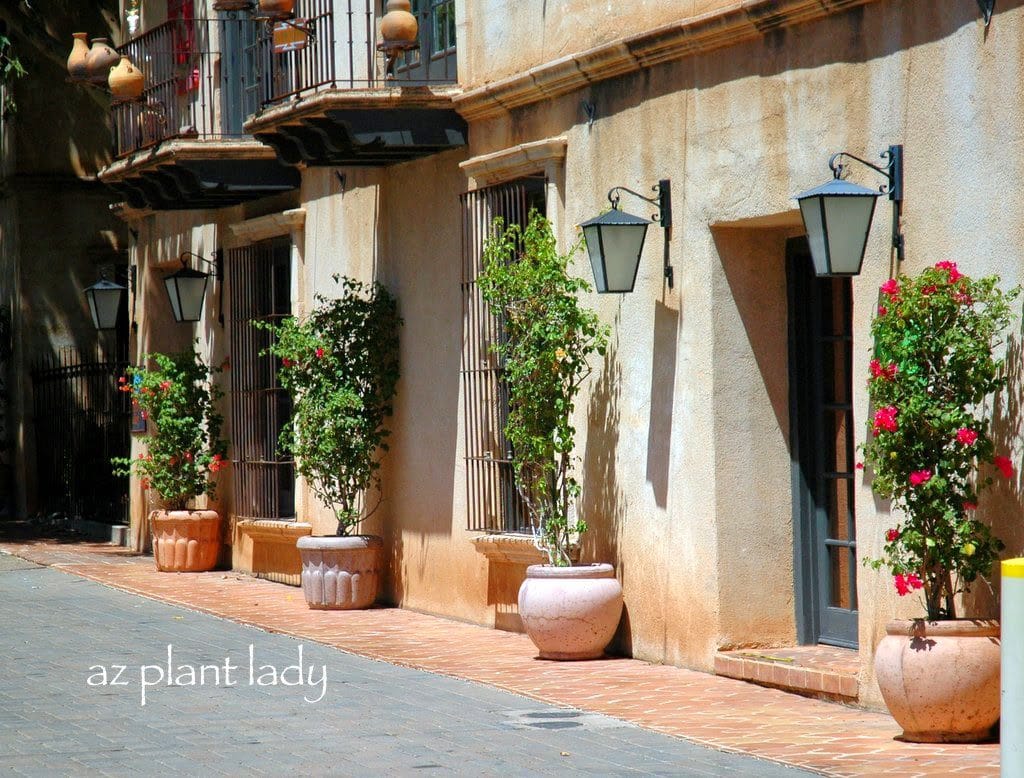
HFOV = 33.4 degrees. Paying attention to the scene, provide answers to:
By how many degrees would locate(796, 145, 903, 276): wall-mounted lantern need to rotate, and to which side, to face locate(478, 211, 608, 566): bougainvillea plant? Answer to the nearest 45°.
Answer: approximately 90° to its right

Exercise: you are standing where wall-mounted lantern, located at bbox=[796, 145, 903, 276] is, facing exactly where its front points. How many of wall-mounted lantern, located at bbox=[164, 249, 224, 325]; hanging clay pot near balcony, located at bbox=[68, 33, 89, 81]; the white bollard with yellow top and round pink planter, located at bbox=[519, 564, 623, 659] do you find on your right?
3

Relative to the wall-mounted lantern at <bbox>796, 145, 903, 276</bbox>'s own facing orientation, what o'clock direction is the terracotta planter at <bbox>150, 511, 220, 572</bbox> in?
The terracotta planter is roughly at 3 o'clock from the wall-mounted lantern.

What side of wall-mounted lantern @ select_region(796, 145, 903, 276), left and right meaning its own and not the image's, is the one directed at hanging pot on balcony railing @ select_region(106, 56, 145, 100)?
right

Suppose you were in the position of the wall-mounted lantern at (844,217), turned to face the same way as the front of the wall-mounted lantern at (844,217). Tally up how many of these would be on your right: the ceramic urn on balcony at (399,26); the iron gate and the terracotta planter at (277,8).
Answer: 3

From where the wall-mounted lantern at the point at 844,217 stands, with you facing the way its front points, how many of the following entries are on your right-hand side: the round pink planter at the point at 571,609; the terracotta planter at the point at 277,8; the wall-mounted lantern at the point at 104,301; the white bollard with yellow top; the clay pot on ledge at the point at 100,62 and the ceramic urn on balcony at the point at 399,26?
5

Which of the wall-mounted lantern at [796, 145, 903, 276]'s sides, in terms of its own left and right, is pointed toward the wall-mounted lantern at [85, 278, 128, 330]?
right

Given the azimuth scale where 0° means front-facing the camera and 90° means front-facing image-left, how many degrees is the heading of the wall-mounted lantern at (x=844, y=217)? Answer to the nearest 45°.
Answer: approximately 45°

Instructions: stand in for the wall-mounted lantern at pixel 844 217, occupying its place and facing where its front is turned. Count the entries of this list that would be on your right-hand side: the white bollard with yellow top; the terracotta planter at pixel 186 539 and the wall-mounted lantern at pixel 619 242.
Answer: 2

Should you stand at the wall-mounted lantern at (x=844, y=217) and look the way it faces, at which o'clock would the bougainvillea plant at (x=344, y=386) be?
The bougainvillea plant is roughly at 3 o'clock from the wall-mounted lantern.

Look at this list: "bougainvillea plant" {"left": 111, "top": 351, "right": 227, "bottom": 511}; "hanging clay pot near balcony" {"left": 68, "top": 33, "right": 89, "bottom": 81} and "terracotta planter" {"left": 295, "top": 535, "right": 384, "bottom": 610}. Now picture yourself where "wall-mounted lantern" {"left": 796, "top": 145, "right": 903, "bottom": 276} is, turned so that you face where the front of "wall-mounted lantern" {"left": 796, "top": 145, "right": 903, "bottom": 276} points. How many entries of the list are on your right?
3
